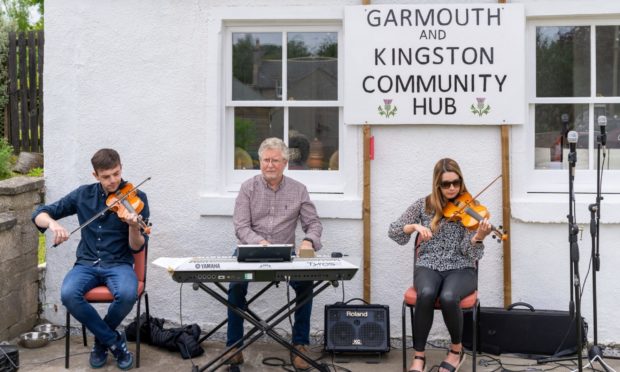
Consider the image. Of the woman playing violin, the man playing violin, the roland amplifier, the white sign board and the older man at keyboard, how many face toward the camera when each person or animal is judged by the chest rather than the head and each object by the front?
5

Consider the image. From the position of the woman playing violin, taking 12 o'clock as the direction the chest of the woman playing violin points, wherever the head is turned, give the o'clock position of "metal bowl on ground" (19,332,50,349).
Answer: The metal bowl on ground is roughly at 3 o'clock from the woman playing violin.

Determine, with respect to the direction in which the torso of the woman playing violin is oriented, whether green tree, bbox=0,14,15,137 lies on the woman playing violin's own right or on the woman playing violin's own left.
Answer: on the woman playing violin's own right

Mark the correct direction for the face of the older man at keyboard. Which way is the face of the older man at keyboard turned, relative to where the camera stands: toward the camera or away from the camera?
toward the camera

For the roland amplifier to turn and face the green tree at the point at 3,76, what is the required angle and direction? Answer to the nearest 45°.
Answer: approximately 135° to its right

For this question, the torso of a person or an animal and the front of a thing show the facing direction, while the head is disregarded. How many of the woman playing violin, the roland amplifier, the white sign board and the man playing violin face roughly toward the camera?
4

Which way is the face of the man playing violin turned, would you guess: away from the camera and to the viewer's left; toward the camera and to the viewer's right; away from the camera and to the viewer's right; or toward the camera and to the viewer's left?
toward the camera and to the viewer's right

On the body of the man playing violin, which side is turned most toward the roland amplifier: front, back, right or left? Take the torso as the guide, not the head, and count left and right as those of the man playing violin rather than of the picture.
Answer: left

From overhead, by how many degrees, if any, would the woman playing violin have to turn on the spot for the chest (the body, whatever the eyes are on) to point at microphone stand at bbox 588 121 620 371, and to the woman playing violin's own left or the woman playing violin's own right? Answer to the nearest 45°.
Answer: approximately 90° to the woman playing violin's own left

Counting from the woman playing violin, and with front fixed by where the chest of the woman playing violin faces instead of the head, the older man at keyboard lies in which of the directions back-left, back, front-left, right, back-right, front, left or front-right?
right

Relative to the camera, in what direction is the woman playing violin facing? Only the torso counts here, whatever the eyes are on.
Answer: toward the camera

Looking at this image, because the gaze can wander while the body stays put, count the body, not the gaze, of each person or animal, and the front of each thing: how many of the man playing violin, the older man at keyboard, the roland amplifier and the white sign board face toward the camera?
4

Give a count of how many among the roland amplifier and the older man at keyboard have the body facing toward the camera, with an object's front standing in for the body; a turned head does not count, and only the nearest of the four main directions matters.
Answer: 2

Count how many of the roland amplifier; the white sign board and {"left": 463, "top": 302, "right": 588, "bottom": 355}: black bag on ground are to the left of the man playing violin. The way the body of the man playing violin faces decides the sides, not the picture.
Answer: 3

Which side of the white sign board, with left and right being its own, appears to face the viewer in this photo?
front

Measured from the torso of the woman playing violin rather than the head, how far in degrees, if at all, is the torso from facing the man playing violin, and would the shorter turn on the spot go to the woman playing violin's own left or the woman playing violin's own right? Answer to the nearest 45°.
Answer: approximately 90° to the woman playing violin's own right

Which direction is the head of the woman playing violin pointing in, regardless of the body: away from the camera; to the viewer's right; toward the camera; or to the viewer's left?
toward the camera
